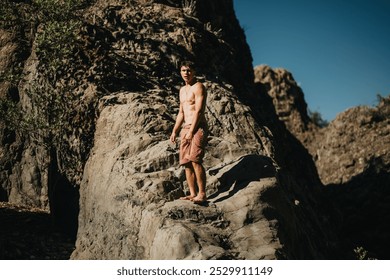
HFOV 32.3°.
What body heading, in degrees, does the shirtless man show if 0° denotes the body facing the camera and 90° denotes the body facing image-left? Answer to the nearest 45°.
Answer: approximately 45°
